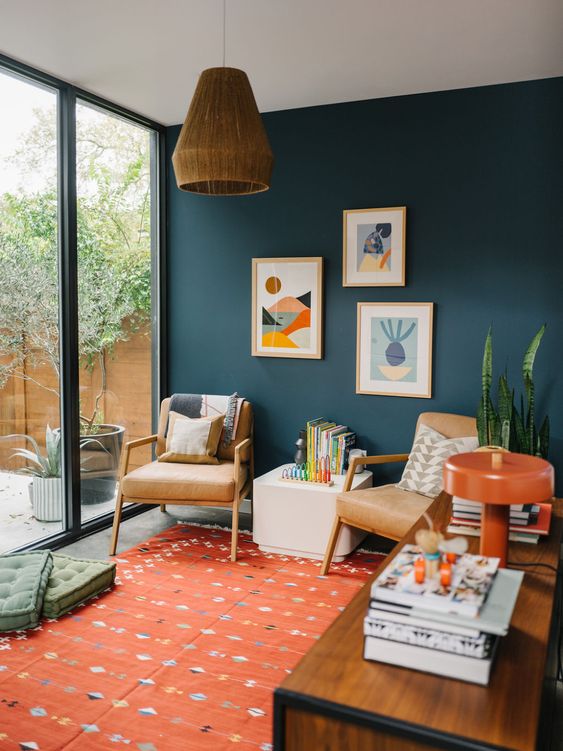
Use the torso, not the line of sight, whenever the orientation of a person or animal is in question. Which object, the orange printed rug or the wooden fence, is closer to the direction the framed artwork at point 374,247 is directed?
the orange printed rug

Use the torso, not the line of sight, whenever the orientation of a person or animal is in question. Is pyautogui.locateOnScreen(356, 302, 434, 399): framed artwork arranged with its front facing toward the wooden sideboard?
yes

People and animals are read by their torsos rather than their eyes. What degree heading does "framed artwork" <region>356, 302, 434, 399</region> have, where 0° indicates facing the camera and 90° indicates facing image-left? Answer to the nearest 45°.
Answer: approximately 0°

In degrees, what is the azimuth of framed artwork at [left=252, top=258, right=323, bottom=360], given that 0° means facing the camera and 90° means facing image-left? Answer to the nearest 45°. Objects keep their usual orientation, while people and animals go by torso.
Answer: approximately 0°

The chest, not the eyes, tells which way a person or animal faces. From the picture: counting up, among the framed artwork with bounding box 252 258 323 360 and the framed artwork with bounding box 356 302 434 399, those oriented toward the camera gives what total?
2

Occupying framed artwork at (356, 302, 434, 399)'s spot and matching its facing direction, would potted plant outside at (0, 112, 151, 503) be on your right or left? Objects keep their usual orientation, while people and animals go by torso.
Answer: on your right

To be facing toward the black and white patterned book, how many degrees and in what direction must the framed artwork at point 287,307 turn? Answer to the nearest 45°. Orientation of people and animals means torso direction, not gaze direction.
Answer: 0° — it already faces it

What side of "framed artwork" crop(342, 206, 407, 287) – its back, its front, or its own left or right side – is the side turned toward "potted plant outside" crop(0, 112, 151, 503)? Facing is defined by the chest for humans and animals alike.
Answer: right

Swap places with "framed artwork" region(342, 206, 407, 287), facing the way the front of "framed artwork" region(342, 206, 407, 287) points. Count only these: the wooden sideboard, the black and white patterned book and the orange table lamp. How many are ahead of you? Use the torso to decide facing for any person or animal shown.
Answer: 3
